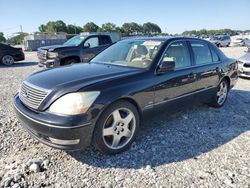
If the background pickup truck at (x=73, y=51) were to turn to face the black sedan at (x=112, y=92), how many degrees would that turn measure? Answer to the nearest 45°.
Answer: approximately 45° to its left

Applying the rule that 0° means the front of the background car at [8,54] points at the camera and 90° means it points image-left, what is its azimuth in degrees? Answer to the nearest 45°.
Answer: approximately 90°

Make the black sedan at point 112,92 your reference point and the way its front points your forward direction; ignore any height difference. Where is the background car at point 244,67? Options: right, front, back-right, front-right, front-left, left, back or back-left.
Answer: back

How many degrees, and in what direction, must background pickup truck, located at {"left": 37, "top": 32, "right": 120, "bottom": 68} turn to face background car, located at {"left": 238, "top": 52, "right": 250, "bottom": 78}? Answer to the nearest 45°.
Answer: approximately 135° to its left

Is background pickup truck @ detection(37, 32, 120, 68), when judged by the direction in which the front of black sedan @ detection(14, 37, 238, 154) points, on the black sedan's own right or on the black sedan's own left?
on the black sedan's own right

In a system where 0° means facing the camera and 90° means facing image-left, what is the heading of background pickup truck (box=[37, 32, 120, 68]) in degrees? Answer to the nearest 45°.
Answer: approximately 45°

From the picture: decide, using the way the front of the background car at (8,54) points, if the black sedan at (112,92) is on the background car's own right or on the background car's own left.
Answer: on the background car's own left

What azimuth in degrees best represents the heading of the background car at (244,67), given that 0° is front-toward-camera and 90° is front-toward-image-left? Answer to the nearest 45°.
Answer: approximately 45°

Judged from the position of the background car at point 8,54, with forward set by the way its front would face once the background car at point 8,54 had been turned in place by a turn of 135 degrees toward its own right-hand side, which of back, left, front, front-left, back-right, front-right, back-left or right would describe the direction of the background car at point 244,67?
right
